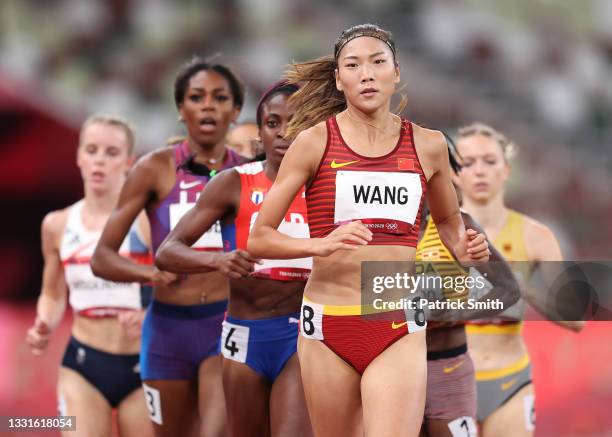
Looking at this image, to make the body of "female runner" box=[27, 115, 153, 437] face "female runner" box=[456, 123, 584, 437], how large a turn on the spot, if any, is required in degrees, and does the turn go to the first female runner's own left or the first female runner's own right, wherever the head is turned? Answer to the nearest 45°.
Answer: approximately 90° to the first female runner's own left

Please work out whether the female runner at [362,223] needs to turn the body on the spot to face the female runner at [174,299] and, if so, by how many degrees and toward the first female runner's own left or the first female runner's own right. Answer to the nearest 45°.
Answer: approximately 135° to the first female runner's own right

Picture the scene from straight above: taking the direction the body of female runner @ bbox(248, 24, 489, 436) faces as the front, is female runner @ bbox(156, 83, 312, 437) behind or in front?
behind

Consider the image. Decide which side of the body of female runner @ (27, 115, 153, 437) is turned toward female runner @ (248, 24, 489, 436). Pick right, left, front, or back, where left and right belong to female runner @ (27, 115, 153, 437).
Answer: front

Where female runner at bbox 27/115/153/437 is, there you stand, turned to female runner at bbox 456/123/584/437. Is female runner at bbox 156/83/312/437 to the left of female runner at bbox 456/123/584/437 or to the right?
right

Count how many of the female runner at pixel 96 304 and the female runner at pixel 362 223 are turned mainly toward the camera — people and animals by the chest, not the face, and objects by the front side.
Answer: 2

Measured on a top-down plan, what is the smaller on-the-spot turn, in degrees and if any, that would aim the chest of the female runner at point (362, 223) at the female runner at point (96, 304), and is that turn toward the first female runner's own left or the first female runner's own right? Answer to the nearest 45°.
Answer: approximately 135° to the first female runner's own right

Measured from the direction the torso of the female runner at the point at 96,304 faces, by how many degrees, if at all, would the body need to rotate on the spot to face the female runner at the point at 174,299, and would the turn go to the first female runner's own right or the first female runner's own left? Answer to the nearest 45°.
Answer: approximately 45° to the first female runner's own left
